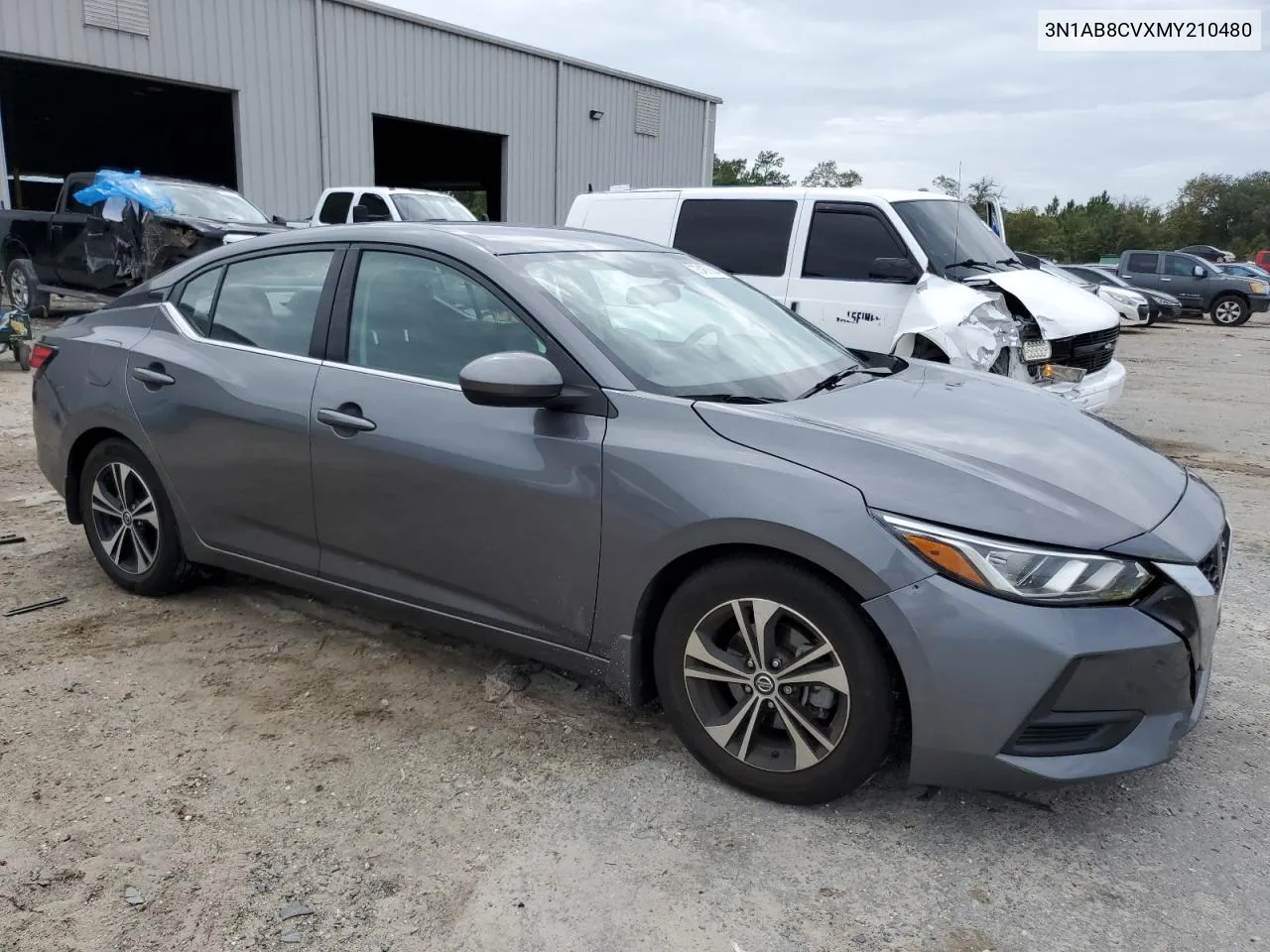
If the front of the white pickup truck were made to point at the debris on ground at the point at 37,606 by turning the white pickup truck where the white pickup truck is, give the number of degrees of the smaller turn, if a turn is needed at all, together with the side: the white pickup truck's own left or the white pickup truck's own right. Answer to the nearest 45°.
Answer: approximately 45° to the white pickup truck's own right

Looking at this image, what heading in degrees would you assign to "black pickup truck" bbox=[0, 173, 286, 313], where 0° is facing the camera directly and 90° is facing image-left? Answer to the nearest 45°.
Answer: approximately 315°

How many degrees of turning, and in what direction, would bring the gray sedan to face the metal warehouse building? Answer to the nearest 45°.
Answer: approximately 135° to its left

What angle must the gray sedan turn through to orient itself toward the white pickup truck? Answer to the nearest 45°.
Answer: approximately 135° to its left

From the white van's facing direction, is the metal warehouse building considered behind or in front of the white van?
behind

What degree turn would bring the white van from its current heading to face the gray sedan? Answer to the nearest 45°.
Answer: approximately 45° to its right
